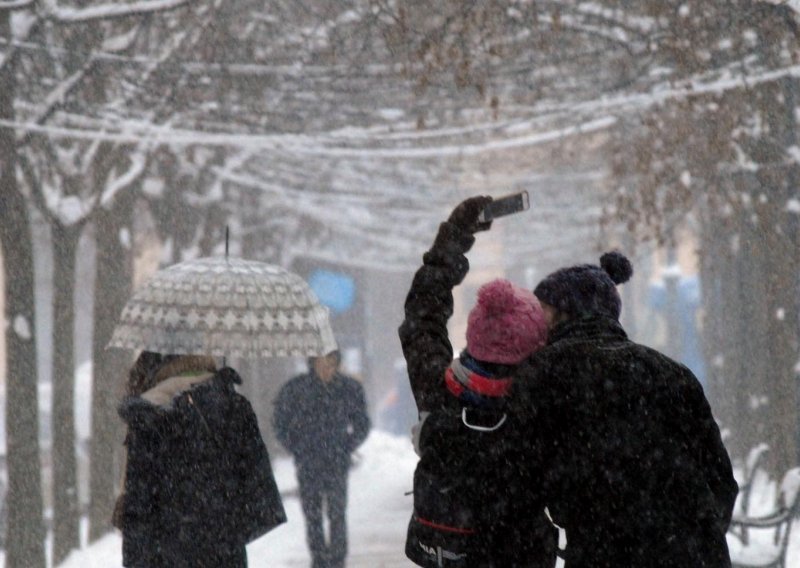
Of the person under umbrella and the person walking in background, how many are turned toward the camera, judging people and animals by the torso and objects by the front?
1

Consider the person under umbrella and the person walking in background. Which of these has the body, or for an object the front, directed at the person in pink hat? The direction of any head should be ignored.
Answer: the person walking in background

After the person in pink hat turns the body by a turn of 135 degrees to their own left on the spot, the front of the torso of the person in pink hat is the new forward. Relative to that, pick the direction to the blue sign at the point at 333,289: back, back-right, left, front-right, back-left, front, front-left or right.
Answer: back-right

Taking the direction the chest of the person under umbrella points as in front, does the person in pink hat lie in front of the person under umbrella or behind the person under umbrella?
behind

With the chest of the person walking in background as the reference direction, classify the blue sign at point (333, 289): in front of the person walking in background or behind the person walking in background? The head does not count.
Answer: behind

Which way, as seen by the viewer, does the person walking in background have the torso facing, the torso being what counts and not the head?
toward the camera

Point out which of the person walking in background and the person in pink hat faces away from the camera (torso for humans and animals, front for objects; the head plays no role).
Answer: the person in pink hat

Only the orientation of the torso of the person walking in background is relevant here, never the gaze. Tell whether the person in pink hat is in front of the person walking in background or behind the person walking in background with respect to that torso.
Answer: in front

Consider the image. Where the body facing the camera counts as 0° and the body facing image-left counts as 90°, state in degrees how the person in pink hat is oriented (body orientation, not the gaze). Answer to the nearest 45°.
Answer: approximately 180°

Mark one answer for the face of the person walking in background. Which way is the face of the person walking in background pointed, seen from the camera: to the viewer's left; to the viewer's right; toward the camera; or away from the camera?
toward the camera

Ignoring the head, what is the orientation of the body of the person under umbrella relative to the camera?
away from the camera

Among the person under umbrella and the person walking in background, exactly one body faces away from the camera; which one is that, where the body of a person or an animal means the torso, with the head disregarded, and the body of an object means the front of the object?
the person under umbrella

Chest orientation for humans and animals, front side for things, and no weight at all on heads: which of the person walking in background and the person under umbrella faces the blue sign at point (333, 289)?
the person under umbrella

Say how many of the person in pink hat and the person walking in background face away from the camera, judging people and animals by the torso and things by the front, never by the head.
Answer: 1

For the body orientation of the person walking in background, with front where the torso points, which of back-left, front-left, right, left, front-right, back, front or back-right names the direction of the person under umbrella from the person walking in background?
front
